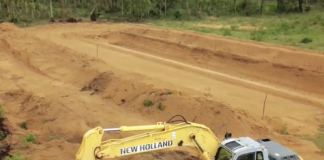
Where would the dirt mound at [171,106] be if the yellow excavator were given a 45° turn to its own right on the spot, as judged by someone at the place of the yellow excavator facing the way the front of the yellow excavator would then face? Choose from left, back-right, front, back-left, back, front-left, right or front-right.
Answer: right

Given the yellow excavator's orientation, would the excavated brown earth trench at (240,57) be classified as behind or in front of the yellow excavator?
behind

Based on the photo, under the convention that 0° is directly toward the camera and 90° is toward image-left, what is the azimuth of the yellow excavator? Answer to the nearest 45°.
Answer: approximately 45°
